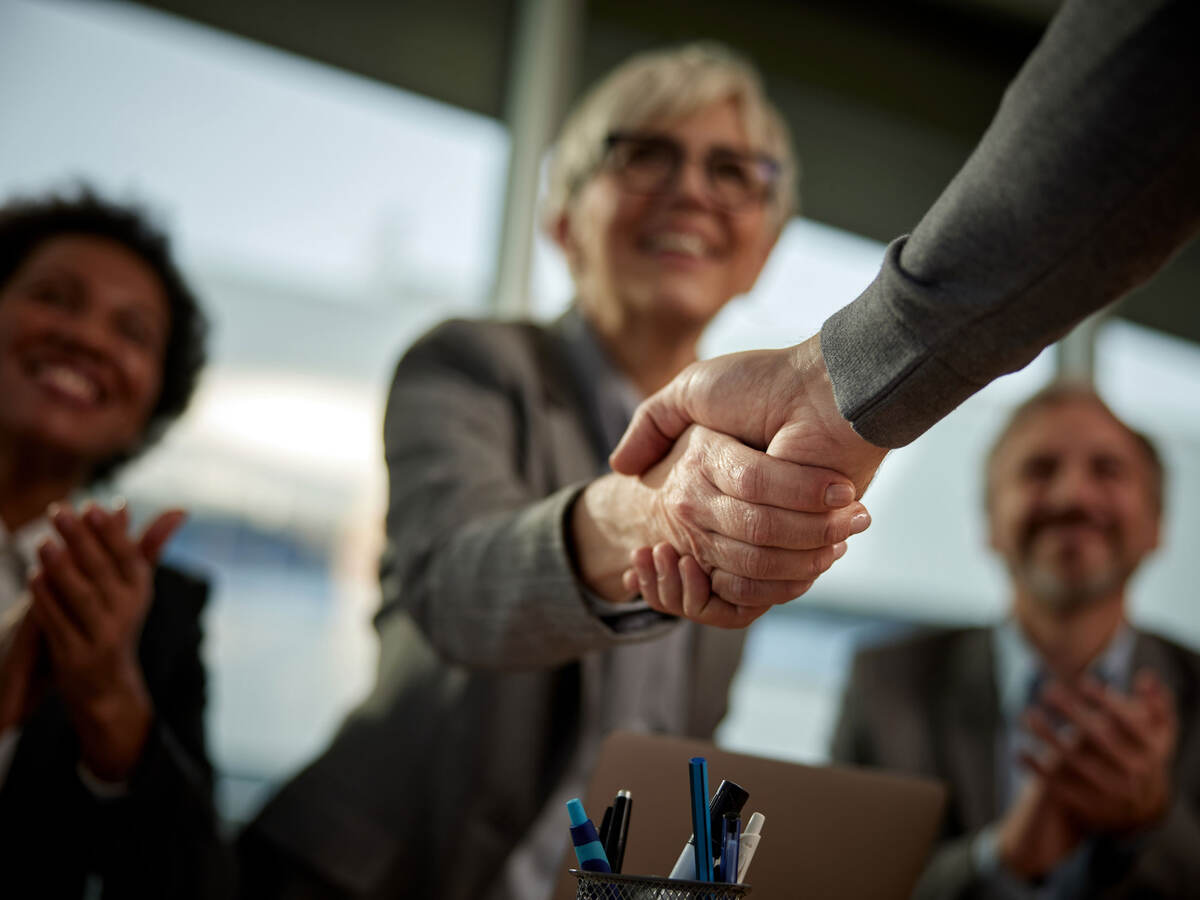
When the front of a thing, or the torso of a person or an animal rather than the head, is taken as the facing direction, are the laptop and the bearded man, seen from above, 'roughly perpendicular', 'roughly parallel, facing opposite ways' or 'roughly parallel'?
roughly parallel, facing opposite ways

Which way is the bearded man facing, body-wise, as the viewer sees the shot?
toward the camera

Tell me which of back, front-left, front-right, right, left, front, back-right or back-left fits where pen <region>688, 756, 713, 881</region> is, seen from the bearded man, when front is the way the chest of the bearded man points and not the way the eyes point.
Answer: front

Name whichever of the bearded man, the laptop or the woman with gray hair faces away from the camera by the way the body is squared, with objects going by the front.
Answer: the laptop

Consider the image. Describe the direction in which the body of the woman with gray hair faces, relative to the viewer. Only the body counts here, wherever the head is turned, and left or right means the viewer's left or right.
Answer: facing the viewer and to the right of the viewer

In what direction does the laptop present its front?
away from the camera

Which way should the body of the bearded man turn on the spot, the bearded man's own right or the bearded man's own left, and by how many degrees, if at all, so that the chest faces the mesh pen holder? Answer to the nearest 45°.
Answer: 0° — they already face it

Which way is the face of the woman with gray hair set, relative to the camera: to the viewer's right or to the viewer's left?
to the viewer's right

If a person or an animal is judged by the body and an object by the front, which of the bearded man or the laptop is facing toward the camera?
the bearded man
